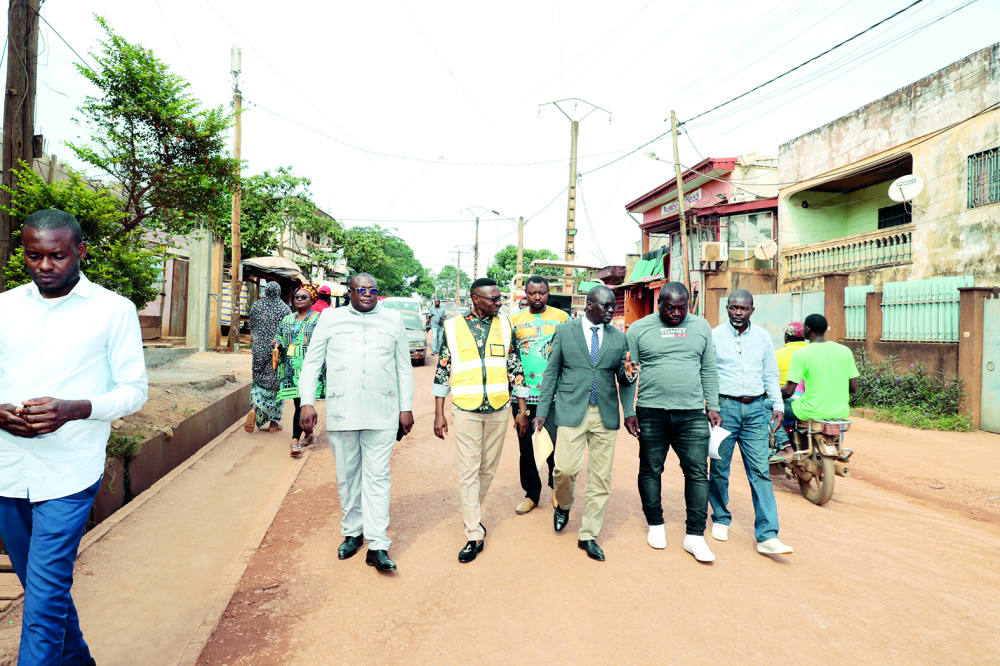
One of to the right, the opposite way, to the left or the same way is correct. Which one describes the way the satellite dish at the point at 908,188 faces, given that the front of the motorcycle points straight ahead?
to the left

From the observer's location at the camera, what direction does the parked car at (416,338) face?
facing the viewer

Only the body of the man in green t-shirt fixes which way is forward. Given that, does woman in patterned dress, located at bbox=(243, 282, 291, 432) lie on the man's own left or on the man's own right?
on the man's own left

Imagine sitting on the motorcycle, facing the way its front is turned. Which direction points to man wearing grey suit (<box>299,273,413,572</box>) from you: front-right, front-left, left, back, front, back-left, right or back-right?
left

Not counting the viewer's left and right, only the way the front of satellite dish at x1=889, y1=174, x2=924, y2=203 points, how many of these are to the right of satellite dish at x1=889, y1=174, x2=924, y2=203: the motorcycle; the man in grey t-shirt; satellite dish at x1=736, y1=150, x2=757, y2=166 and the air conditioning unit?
2

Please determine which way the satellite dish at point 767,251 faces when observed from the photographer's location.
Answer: facing the viewer and to the left of the viewer

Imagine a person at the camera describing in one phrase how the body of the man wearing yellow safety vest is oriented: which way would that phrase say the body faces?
toward the camera

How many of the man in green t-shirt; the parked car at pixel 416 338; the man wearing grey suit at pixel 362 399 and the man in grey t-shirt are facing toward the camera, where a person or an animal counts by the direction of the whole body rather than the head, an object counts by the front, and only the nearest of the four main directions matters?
3

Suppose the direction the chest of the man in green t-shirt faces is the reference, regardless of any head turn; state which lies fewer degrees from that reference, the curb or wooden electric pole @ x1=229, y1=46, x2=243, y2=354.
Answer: the wooden electric pole

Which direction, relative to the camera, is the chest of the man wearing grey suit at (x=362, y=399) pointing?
toward the camera

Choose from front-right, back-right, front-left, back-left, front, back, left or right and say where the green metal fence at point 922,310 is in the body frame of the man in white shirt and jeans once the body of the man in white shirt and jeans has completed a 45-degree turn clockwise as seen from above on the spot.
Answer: back

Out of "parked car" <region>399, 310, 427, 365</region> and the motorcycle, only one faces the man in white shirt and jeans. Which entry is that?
the parked car

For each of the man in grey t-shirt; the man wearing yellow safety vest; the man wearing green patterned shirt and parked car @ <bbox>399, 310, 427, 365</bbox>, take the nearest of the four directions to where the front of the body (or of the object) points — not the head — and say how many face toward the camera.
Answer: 4
